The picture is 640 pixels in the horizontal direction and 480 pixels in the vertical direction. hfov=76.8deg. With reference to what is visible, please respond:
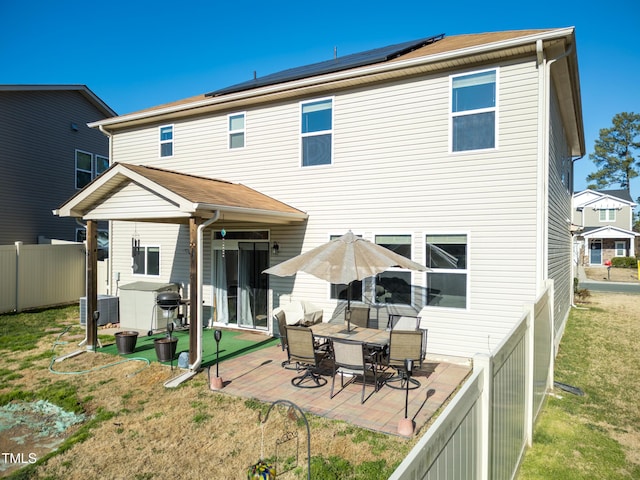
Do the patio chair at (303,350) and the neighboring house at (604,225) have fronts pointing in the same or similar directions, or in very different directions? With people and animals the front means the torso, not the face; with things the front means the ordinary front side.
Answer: very different directions

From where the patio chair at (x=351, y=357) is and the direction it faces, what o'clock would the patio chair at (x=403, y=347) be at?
the patio chair at (x=403, y=347) is roughly at 1 o'clock from the patio chair at (x=351, y=357).

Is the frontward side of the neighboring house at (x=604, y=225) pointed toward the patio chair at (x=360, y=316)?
yes

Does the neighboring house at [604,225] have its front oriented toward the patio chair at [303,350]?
yes

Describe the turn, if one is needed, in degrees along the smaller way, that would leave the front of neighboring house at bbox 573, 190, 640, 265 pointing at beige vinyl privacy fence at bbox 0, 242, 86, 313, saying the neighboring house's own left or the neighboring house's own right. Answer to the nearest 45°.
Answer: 0° — it already faces it

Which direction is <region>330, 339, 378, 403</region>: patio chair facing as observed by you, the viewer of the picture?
facing away from the viewer and to the right of the viewer

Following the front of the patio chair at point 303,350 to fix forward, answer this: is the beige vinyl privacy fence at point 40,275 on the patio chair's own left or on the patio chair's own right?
on the patio chair's own left
